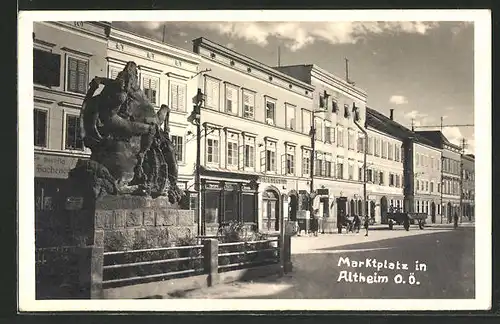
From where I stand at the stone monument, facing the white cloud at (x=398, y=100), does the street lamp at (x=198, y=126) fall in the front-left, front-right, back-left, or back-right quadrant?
front-left
